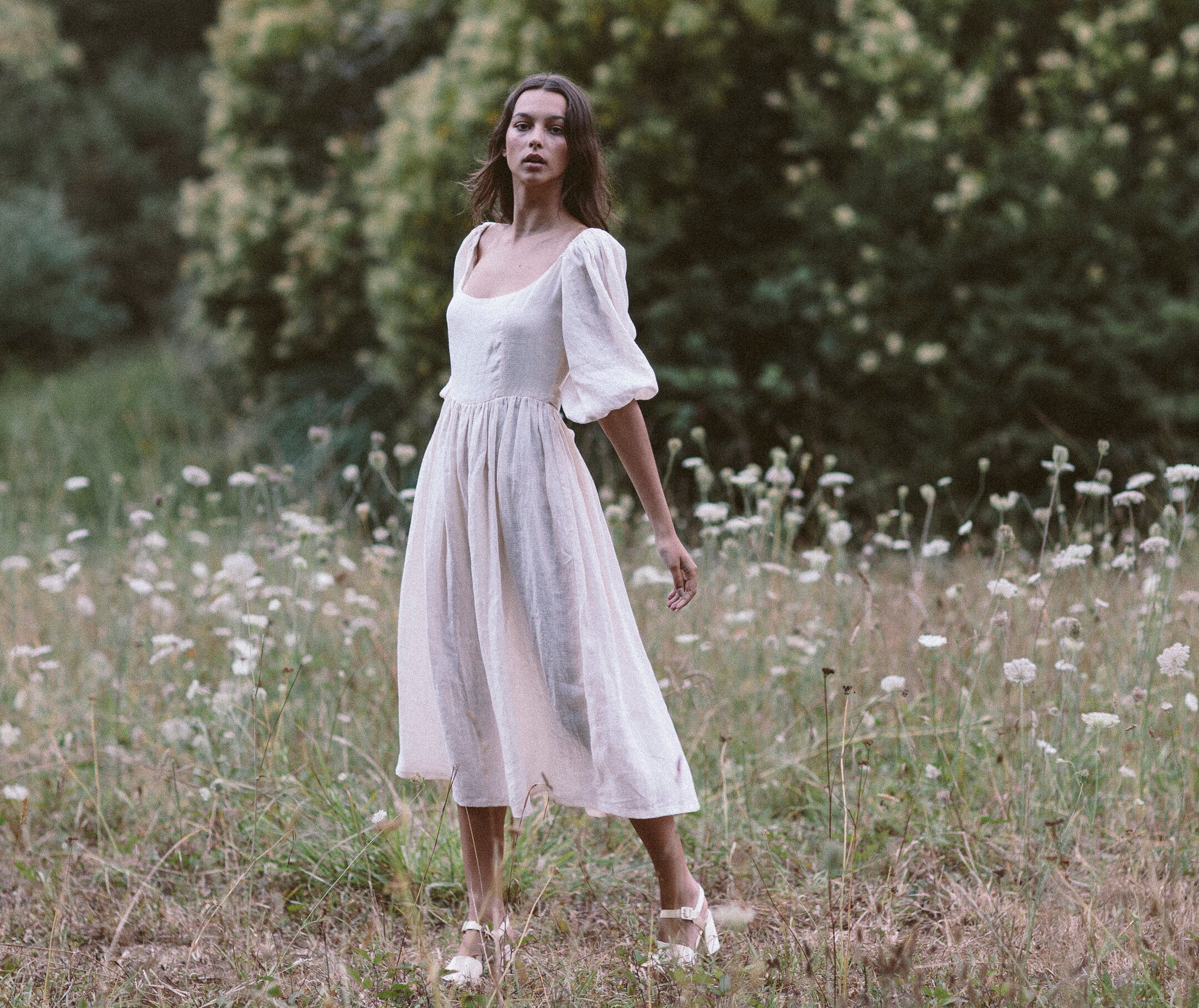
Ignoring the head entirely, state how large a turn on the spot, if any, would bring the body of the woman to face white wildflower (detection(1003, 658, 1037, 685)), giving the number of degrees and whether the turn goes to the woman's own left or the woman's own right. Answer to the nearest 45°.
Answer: approximately 135° to the woman's own left

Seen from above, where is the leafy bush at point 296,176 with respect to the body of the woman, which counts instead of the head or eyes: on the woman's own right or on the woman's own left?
on the woman's own right

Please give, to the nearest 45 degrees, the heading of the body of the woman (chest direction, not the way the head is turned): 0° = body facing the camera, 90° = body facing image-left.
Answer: approximately 45°

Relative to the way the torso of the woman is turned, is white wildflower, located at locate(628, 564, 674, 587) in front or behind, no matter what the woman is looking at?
behind

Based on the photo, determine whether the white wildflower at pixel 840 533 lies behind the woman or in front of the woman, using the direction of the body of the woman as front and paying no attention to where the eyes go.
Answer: behind

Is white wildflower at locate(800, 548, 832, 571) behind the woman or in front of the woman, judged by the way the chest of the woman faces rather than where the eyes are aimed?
behind

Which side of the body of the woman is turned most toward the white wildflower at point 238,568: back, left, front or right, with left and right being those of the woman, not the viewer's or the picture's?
right

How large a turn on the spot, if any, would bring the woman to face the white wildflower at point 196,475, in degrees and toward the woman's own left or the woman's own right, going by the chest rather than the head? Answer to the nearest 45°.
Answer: approximately 90° to the woman's own right

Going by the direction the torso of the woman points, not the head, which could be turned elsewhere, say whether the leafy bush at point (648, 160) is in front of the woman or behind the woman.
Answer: behind
